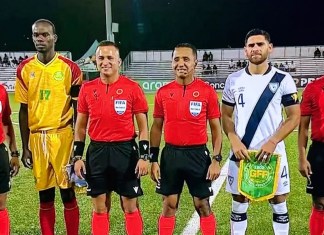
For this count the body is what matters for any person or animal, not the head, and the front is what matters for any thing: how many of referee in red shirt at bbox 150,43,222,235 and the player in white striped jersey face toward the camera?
2

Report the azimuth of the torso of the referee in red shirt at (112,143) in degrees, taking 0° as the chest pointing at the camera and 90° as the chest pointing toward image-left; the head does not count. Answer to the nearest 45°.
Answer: approximately 0°

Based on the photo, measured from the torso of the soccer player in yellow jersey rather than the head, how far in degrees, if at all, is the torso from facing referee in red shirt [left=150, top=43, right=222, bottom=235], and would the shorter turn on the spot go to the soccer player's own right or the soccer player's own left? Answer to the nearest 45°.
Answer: approximately 45° to the soccer player's own left

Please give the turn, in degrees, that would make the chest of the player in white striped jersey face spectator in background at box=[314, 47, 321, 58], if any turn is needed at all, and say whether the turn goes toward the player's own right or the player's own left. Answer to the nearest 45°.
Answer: approximately 180°

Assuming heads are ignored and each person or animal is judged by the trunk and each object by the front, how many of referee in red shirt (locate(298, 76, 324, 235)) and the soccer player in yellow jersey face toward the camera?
2

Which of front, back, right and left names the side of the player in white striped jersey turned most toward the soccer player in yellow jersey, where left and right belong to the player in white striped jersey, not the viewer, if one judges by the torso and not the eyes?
right

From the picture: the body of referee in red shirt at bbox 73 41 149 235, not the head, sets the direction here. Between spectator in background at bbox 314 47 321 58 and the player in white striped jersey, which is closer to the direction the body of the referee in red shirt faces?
the player in white striped jersey

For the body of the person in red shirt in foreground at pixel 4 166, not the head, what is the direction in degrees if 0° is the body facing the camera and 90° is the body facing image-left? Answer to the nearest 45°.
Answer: approximately 0°
